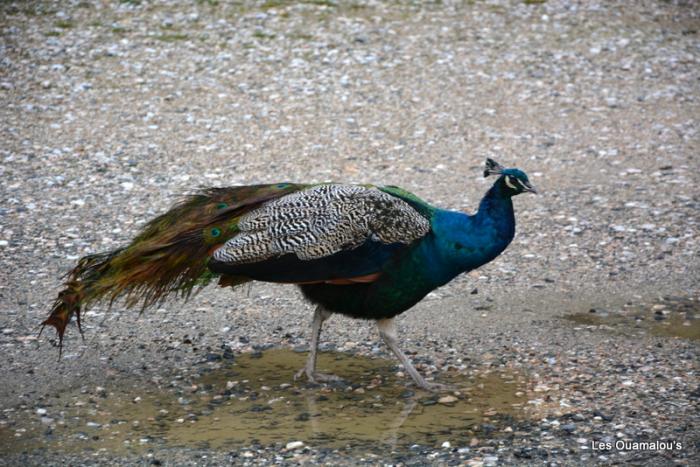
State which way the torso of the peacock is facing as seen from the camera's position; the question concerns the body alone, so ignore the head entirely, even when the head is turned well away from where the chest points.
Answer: to the viewer's right
